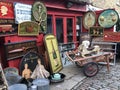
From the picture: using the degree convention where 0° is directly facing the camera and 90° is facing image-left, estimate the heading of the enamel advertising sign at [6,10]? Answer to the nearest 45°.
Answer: approximately 0°

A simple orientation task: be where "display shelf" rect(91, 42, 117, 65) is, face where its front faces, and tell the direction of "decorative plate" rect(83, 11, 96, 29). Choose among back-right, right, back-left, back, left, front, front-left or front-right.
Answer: back-right

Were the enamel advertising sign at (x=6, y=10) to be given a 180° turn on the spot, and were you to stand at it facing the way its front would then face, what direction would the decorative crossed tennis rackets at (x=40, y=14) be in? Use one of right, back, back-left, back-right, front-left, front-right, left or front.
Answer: front-right

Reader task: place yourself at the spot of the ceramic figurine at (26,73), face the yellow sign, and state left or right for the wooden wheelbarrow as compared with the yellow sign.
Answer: right
